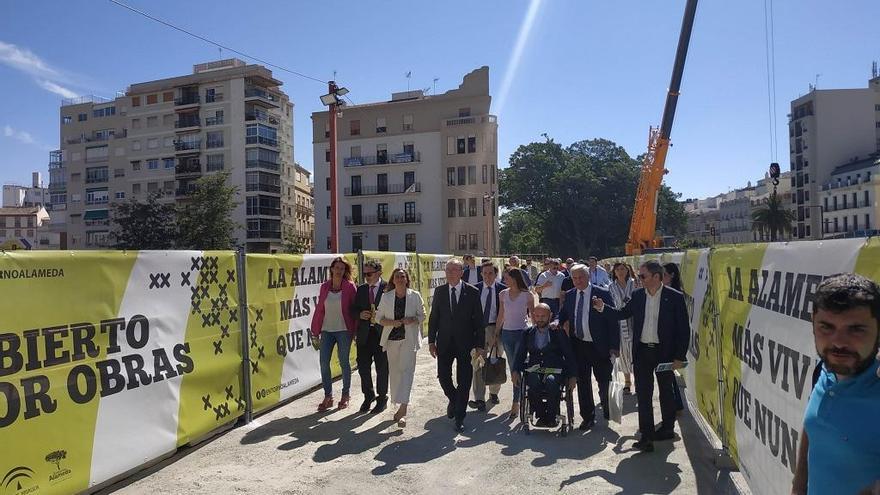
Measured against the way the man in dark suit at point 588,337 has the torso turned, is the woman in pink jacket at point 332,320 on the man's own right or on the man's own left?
on the man's own right

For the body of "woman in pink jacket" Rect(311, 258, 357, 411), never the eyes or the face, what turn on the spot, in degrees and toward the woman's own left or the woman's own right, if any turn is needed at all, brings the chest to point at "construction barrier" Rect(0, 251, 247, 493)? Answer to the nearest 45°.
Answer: approximately 45° to the woman's own right

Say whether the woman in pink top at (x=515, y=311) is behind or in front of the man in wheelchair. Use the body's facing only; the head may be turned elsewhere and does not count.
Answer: behind

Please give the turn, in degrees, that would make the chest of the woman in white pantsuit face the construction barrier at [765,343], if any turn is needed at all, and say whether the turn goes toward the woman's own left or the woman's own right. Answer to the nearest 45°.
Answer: approximately 45° to the woman's own left

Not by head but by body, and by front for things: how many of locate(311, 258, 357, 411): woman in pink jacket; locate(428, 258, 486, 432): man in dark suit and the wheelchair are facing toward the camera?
3

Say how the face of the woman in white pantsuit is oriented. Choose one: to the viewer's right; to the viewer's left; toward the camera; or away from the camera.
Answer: toward the camera

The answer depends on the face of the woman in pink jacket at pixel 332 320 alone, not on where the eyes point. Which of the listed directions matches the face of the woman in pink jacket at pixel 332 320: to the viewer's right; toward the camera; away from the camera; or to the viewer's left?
toward the camera

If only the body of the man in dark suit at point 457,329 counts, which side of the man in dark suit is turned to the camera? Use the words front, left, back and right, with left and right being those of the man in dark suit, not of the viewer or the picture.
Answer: front

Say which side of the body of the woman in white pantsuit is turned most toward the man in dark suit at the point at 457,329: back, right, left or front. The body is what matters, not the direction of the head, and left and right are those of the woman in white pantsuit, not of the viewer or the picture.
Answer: left

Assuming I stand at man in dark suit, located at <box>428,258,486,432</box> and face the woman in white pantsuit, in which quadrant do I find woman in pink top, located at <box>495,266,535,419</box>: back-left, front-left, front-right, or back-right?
back-right

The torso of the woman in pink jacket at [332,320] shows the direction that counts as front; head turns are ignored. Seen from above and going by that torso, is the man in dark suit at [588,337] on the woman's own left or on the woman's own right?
on the woman's own left

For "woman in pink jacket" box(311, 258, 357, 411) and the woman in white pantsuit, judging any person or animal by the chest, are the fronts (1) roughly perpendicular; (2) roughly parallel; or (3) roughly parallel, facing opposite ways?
roughly parallel

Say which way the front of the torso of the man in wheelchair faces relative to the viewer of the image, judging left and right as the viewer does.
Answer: facing the viewer

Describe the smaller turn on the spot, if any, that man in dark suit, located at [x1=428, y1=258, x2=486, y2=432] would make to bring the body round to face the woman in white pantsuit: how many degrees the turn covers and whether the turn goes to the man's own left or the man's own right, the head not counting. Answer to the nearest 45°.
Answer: approximately 90° to the man's own right

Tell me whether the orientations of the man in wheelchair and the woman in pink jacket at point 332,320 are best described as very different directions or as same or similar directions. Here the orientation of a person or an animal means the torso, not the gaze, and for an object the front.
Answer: same or similar directions

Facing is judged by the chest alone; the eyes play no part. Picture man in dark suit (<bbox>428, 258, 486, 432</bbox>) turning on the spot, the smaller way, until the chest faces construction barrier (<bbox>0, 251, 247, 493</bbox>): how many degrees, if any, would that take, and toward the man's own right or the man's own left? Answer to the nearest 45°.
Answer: approximately 45° to the man's own right
